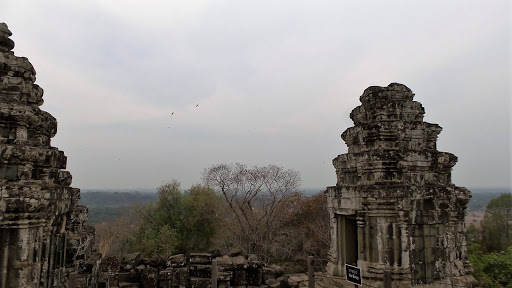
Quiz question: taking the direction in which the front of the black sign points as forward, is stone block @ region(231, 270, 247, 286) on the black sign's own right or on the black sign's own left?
on the black sign's own right

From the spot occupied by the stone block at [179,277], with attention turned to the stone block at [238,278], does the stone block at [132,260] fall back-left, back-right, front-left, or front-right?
back-left

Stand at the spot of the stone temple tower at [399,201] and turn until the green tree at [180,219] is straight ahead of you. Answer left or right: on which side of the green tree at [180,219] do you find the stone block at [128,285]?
left

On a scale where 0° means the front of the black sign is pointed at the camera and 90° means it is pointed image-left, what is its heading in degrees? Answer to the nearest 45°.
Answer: approximately 45°

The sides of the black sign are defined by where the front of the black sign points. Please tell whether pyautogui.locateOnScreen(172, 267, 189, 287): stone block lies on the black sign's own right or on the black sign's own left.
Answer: on the black sign's own right

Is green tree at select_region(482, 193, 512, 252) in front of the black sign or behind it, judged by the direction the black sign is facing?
behind

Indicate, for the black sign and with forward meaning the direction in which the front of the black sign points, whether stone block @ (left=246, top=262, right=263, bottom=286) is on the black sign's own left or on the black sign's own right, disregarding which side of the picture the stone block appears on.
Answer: on the black sign's own right

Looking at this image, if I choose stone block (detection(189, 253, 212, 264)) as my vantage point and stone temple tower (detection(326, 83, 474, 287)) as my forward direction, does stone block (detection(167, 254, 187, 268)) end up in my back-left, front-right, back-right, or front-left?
back-right

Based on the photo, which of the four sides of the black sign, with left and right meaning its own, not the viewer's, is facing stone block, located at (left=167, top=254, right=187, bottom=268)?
right
